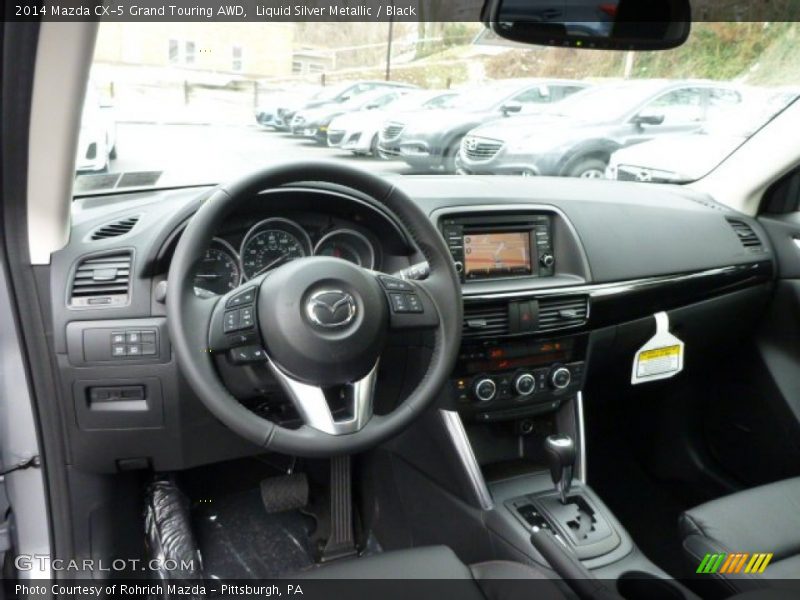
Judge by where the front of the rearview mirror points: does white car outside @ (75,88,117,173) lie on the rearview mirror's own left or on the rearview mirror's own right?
on the rearview mirror's own right

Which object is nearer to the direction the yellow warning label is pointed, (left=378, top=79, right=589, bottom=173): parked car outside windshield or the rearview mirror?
the rearview mirror

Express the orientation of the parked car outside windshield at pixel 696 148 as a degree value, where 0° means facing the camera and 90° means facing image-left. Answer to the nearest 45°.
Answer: approximately 45°

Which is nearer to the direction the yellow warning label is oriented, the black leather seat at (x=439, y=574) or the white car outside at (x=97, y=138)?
the black leather seat

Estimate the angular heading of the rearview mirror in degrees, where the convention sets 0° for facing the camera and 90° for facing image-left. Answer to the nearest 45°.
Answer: approximately 0°

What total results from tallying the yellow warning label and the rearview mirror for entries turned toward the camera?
2
